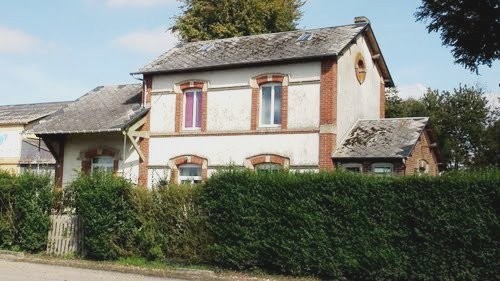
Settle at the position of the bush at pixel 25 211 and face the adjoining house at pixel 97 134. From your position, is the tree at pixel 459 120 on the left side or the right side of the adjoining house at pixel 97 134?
right

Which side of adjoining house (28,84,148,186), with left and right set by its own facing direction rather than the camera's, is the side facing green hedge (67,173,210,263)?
front

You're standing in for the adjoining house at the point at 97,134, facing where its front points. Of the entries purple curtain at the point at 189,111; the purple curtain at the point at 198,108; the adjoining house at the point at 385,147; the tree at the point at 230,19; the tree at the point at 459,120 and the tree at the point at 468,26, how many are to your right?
0

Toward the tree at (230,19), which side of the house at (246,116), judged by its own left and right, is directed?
back

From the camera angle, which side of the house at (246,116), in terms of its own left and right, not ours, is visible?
front

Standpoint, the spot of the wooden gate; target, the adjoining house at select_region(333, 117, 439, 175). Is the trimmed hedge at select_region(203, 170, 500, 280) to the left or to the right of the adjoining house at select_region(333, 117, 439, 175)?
right

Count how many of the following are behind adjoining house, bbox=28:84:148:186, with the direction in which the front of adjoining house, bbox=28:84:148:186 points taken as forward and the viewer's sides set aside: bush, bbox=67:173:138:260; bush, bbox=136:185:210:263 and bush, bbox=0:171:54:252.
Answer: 0

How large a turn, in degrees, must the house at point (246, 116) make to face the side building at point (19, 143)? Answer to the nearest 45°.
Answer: approximately 135° to its right

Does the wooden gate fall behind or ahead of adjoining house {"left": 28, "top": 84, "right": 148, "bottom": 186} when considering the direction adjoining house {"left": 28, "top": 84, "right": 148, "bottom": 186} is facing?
ahead

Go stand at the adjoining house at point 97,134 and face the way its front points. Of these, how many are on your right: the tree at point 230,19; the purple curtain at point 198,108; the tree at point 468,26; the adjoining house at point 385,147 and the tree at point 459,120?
0

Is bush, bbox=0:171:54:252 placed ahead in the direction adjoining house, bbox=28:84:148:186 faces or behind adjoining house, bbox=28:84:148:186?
ahead

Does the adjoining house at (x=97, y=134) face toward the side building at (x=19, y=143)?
no

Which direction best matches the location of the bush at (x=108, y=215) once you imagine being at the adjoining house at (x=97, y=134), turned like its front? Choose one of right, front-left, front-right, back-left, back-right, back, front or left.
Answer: front

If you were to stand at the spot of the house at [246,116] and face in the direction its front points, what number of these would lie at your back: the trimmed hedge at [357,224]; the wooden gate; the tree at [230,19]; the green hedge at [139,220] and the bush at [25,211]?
1

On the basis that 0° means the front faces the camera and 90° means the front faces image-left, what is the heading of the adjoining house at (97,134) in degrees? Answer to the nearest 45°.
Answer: approximately 0°

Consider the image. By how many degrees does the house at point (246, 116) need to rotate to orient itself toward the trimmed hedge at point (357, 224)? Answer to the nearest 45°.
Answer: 0° — it already faces it

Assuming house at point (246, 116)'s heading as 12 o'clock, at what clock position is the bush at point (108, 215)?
The bush is roughly at 1 o'clock from the house.

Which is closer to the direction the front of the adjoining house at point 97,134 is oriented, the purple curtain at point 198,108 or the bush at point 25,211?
the bush
